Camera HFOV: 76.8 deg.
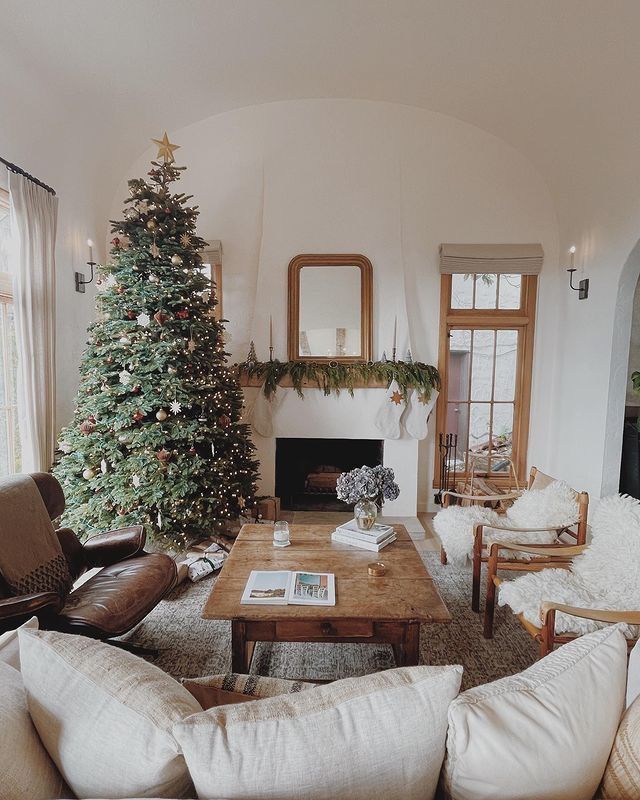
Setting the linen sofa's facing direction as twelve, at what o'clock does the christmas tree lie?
The christmas tree is roughly at 11 o'clock from the linen sofa.

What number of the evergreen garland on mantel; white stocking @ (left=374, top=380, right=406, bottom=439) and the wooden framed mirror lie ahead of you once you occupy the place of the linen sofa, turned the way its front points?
3

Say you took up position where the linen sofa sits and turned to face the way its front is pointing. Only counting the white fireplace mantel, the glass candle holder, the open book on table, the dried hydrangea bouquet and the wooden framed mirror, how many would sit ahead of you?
5

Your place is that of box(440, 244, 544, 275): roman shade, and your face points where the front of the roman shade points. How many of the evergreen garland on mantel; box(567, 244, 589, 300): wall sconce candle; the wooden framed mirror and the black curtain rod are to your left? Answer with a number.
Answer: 1

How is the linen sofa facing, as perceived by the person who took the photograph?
facing away from the viewer

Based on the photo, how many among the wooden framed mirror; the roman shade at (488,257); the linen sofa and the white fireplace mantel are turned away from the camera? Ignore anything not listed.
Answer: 1

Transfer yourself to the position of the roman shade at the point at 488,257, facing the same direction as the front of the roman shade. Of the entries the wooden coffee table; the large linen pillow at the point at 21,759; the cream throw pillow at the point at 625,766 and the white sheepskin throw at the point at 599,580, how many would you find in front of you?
4

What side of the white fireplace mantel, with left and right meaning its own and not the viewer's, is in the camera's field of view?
front

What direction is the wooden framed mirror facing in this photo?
toward the camera

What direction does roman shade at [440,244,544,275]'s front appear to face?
toward the camera

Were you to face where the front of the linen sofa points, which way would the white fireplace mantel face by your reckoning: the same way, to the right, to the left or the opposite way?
the opposite way

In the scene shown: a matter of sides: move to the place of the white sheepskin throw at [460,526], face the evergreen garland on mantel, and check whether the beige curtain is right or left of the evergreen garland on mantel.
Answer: left

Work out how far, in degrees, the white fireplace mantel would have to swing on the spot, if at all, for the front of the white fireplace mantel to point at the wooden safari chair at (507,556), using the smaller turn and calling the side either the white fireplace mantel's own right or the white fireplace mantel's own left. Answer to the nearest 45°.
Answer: approximately 45° to the white fireplace mantel's own left

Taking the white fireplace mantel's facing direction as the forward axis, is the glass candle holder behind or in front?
in front

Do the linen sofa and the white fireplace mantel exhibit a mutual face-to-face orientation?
yes
